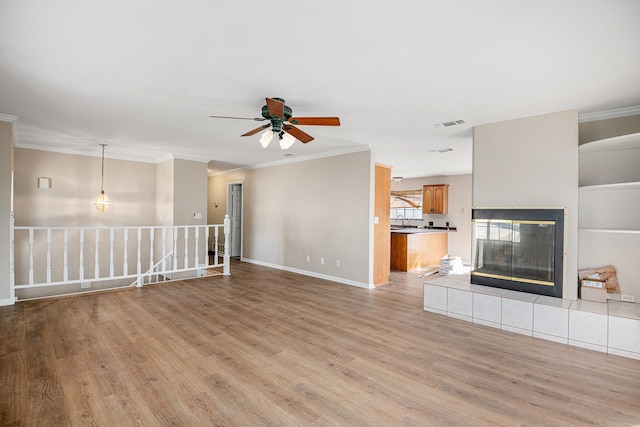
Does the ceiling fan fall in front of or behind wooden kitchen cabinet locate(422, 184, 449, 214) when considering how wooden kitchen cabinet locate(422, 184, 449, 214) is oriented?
in front

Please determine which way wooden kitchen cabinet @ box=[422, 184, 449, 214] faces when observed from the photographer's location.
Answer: facing the viewer and to the left of the viewer

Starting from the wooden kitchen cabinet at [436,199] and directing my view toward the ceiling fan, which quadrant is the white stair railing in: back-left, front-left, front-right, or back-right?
front-right

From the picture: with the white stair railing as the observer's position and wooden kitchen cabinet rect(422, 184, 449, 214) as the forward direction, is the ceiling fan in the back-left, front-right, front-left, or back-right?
front-right

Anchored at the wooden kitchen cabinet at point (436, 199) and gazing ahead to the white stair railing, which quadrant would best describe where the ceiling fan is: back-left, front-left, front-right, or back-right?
front-left

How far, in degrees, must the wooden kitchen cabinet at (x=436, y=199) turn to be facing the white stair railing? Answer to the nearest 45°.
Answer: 0° — it already faces it
